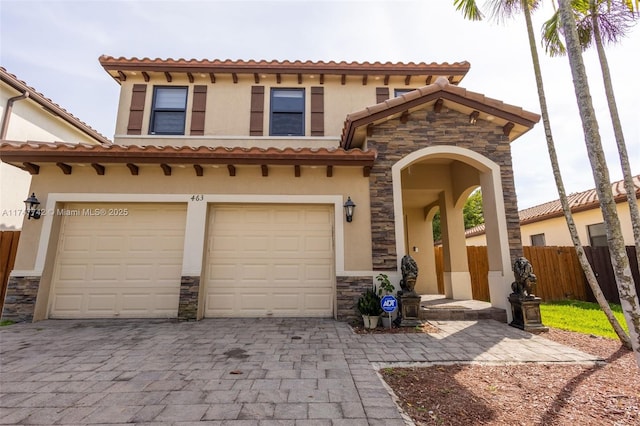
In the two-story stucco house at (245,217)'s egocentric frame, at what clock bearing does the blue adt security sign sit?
The blue adt security sign is roughly at 10 o'clock from the two-story stucco house.

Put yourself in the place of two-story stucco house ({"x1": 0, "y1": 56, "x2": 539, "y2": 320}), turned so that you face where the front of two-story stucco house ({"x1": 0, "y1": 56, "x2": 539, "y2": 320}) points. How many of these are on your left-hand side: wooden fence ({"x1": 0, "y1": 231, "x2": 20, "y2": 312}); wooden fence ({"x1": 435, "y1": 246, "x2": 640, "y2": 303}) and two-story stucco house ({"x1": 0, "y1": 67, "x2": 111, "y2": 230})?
1

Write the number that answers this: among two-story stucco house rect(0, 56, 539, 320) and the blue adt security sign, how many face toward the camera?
2

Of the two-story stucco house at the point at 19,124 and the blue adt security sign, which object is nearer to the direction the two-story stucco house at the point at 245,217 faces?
the blue adt security sign

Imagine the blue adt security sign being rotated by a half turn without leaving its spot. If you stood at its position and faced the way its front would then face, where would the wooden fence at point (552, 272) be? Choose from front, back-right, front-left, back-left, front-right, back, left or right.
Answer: front-right

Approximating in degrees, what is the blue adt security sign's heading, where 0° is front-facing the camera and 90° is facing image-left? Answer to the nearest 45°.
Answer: approximately 0°

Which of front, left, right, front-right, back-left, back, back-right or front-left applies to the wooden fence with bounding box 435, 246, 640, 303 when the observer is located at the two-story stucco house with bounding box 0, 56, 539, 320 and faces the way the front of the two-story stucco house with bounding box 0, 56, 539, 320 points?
left

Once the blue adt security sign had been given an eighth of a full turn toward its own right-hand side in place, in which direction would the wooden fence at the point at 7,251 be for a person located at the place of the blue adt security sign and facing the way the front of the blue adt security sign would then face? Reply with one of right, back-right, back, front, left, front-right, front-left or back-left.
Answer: front-right

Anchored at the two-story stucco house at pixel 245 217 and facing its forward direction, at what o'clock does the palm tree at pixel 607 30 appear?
The palm tree is roughly at 10 o'clock from the two-story stucco house.

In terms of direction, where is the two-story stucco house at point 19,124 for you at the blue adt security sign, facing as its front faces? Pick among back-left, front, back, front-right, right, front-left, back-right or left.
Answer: right

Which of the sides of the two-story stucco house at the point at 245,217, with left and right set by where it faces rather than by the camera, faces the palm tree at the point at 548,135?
left
